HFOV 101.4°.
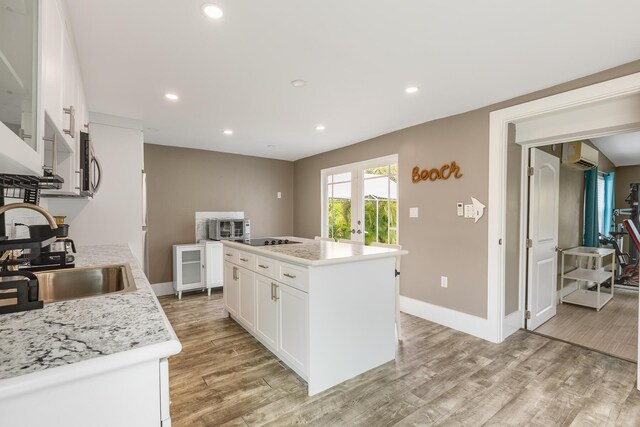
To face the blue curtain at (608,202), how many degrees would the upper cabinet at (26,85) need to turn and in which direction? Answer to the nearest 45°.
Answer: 0° — it already faces it

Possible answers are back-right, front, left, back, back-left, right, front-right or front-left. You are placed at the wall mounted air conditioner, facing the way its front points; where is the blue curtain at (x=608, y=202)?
back-left

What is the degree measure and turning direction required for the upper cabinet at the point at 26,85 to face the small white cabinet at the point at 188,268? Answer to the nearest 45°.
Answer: approximately 45° to its left

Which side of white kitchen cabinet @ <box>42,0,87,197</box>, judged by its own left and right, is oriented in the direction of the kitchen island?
front

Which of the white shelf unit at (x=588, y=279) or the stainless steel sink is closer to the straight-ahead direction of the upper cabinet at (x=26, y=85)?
the white shelf unit

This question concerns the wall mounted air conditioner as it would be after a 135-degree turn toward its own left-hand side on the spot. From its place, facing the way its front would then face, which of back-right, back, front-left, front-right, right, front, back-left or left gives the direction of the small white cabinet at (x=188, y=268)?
back-left

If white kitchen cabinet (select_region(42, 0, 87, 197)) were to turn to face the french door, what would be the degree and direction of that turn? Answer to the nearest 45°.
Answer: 0° — it already faces it

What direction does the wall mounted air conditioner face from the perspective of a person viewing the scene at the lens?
facing the viewer and to the right of the viewer

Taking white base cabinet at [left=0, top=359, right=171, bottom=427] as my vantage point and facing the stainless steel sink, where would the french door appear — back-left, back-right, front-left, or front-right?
front-right

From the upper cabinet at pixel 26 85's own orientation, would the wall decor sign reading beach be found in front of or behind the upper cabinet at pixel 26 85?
in front

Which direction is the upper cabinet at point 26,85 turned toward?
to the viewer's right

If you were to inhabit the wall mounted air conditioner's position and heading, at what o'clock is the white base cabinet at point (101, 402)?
The white base cabinet is roughly at 2 o'clock from the wall mounted air conditioner.

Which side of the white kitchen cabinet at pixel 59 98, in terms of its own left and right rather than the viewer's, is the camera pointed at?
right

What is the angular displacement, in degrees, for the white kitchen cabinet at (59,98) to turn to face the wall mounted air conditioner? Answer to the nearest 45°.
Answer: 0° — it already faces it

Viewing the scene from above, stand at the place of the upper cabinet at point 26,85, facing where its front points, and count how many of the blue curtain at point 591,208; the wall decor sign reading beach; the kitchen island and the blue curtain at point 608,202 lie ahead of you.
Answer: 4
